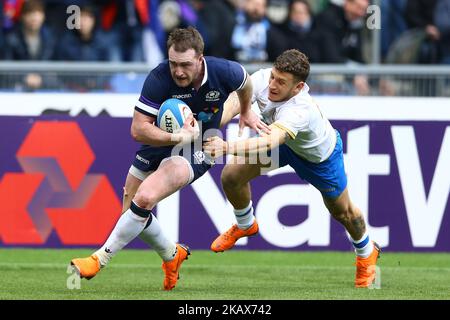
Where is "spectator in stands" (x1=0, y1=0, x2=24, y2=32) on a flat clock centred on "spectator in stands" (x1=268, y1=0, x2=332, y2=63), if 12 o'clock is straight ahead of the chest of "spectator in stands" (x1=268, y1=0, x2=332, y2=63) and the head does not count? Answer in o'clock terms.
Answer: "spectator in stands" (x1=0, y1=0, x2=24, y2=32) is roughly at 3 o'clock from "spectator in stands" (x1=268, y1=0, x2=332, y2=63).

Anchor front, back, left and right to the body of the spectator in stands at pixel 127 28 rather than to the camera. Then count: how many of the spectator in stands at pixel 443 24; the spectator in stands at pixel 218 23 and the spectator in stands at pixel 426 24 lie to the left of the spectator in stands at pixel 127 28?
3

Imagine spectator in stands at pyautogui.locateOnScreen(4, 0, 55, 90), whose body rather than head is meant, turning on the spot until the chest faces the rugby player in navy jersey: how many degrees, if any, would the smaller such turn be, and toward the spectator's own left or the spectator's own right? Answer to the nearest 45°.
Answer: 0° — they already face them

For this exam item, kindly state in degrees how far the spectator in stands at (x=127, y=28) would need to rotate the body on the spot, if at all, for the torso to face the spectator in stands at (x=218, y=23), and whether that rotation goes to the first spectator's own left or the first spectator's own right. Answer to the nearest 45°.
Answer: approximately 90° to the first spectator's own left

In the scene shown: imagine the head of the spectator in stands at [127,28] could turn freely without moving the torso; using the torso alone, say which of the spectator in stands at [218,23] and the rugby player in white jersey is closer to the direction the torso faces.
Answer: the rugby player in white jersey

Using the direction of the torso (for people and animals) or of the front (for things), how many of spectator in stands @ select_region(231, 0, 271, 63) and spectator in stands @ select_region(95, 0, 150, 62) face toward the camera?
2

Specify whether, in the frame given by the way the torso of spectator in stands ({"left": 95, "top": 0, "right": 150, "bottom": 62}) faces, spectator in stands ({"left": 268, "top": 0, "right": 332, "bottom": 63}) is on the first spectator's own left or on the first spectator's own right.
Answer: on the first spectator's own left

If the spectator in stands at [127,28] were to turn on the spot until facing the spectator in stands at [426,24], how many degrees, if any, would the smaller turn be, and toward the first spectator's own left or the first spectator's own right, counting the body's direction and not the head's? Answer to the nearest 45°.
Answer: approximately 90° to the first spectator's own left

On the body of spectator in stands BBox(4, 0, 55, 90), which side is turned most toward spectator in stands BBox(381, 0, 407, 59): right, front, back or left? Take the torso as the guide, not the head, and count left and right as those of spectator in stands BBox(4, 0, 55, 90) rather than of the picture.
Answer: left
